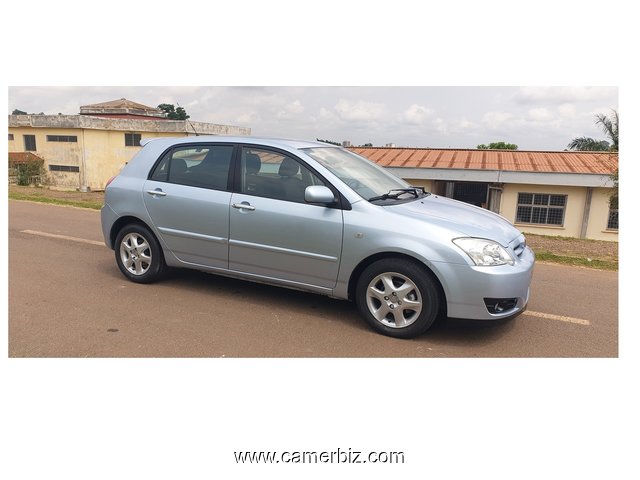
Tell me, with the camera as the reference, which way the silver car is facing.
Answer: facing the viewer and to the right of the viewer
